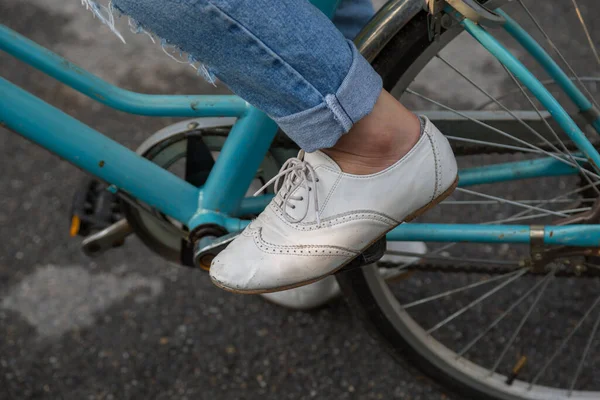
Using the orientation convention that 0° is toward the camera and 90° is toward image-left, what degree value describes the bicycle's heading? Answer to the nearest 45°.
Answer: approximately 90°
